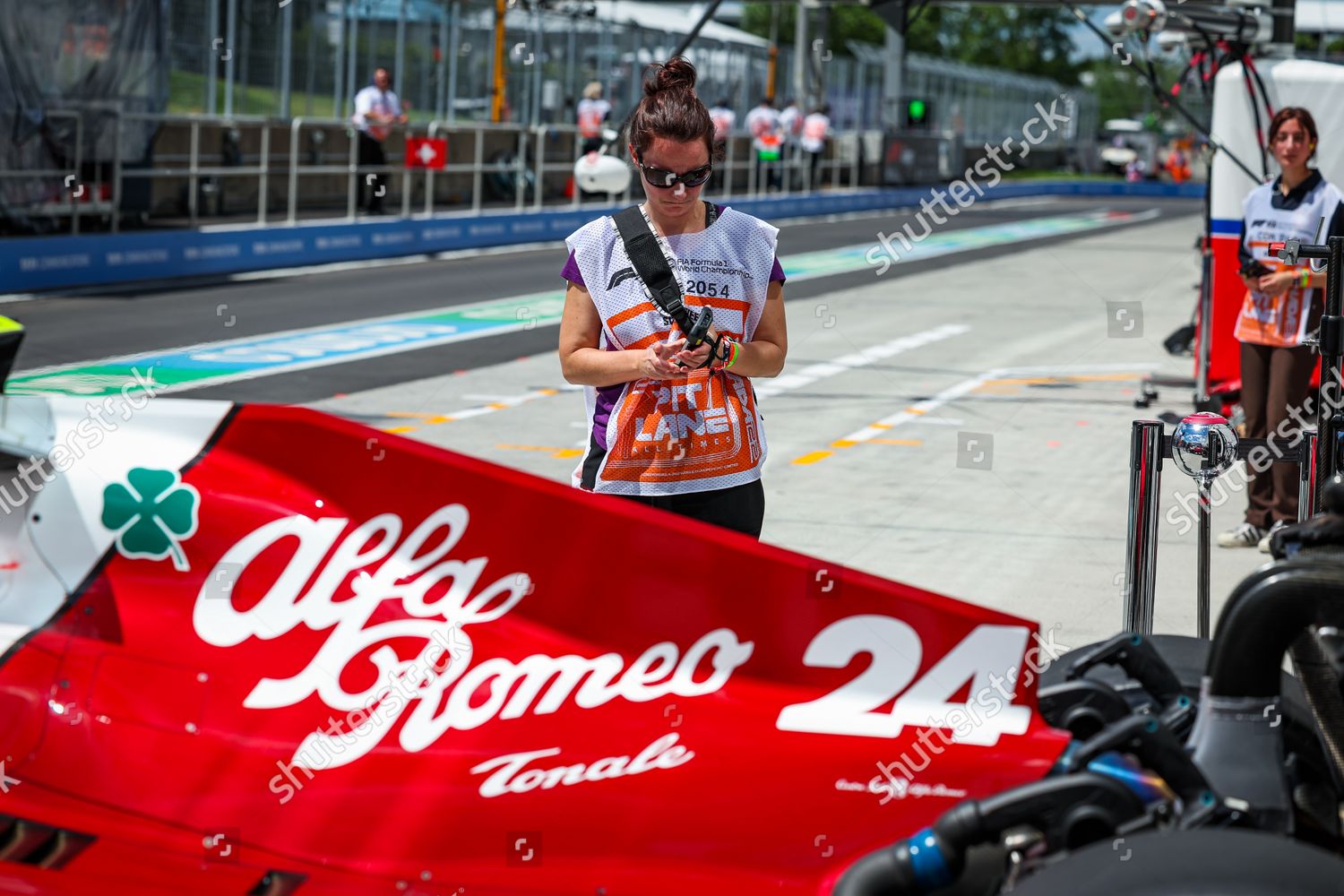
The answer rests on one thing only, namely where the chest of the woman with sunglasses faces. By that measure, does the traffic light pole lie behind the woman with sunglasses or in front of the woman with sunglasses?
behind

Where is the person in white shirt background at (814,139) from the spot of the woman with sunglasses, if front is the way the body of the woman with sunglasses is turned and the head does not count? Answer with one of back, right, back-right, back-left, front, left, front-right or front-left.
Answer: back

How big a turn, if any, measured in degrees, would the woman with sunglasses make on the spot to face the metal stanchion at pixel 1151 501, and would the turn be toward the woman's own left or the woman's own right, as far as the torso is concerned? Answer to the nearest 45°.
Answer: approximately 135° to the woman's own left

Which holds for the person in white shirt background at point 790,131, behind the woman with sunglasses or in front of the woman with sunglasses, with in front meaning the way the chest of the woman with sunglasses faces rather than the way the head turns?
behind

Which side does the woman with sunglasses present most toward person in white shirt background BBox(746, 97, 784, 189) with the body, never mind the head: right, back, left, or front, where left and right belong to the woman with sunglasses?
back

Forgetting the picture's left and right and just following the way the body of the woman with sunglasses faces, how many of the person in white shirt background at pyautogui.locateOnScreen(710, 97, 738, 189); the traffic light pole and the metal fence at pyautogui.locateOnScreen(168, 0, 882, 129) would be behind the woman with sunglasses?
3

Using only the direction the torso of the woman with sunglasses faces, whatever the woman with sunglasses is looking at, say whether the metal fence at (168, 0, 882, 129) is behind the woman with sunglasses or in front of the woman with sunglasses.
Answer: behind

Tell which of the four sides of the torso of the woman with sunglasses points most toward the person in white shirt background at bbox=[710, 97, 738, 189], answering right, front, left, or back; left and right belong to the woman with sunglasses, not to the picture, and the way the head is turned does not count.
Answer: back

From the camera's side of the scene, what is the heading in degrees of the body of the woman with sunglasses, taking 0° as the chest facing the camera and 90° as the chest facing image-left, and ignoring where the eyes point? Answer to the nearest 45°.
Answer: approximately 0°
